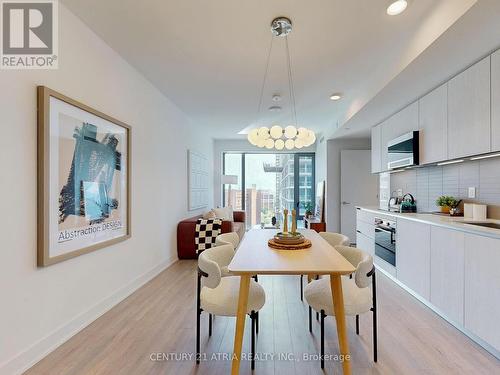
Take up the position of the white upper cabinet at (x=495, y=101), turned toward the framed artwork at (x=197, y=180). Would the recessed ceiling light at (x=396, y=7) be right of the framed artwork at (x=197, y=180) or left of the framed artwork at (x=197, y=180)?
left

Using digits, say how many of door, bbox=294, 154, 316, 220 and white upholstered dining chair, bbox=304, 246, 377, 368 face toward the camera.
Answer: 1

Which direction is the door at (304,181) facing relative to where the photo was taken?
toward the camera

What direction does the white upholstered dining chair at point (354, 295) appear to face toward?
to the viewer's left

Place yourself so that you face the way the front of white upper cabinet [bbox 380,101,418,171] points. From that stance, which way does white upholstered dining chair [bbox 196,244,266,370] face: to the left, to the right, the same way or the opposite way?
the opposite way

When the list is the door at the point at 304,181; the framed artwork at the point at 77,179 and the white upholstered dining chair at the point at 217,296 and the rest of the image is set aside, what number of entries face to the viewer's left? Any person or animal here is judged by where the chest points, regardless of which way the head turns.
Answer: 0

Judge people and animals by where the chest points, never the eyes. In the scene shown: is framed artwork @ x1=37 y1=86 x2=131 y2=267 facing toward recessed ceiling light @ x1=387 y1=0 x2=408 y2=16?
yes

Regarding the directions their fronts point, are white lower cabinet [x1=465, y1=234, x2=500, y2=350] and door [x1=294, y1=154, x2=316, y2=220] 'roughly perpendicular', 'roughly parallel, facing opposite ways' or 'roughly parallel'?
roughly perpendicular

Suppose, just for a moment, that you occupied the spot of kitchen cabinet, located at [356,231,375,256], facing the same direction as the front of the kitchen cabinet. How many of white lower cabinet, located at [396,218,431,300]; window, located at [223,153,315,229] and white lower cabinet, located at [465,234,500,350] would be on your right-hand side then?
1

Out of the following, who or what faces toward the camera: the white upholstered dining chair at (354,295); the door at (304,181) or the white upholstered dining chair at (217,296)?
the door

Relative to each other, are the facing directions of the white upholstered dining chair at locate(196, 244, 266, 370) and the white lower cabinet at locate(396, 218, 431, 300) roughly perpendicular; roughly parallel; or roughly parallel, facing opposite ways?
roughly parallel, facing opposite ways

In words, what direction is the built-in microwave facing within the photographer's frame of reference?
facing the viewer and to the left of the viewer

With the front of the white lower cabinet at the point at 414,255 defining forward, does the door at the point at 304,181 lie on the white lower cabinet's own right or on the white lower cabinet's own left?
on the white lower cabinet's own right

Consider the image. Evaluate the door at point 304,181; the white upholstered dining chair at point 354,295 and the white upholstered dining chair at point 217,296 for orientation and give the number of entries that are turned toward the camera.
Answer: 1

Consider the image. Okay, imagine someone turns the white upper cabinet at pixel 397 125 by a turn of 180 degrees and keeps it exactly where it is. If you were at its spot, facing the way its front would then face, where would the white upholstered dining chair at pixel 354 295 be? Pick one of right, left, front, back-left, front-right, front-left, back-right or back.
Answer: back-right

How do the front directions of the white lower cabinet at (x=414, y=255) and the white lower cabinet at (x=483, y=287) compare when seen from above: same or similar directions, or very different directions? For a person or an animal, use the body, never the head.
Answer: same or similar directions

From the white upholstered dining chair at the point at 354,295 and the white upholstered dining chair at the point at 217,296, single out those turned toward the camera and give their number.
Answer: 0
